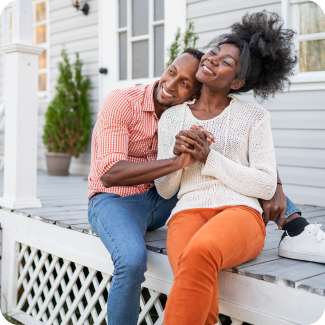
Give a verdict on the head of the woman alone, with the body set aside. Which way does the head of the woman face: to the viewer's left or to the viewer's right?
to the viewer's left

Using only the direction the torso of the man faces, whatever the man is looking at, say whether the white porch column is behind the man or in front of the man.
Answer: behind

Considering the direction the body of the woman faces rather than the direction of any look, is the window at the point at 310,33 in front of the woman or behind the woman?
behind

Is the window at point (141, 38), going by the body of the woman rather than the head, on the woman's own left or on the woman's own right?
on the woman's own right

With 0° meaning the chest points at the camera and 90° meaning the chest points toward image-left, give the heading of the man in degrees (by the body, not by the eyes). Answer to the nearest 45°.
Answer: approximately 315°

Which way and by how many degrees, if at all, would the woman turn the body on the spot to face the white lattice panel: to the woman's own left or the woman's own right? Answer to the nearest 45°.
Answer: approximately 90° to the woman's own right

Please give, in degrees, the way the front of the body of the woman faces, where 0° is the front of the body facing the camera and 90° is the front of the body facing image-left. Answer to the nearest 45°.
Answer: approximately 45°
